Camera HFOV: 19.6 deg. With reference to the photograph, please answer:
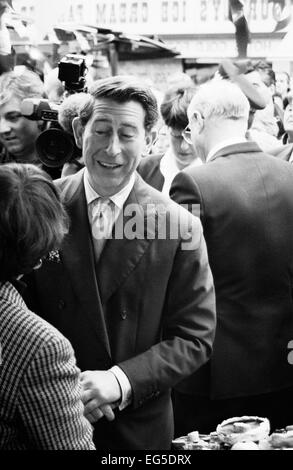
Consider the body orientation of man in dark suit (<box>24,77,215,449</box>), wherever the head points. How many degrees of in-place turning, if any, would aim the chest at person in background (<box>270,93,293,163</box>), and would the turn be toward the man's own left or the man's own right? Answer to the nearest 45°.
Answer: approximately 180°

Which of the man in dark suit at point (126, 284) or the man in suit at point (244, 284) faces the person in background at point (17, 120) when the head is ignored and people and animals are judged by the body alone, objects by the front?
the man in suit

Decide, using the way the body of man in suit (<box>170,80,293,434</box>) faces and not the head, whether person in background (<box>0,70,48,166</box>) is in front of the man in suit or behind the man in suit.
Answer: in front

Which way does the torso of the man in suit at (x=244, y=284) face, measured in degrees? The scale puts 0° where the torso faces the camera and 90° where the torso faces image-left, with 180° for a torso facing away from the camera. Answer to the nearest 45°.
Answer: approximately 135°

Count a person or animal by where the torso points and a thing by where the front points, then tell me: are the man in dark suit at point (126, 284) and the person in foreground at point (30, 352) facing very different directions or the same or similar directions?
very different directions

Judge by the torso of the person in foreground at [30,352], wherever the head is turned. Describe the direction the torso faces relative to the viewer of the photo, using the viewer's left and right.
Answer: facing away from the viewer and to the right of the viewer

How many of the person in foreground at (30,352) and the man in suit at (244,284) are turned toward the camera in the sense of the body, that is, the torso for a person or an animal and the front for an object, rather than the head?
0

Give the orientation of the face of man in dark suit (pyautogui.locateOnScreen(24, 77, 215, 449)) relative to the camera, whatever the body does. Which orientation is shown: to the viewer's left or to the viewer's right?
to the viewer's left
